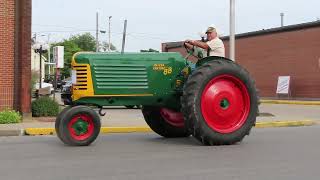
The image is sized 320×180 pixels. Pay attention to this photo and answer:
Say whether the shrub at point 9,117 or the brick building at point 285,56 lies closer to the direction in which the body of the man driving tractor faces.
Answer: the shrub

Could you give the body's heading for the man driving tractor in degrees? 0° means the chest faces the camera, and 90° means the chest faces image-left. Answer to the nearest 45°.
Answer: approximately 90°

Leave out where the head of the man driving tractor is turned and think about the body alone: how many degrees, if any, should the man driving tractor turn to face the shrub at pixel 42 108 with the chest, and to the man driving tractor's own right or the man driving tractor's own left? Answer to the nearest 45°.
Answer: approximately 45° to the man driving tractor's own right

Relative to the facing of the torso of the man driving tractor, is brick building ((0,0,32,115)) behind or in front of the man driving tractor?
in front

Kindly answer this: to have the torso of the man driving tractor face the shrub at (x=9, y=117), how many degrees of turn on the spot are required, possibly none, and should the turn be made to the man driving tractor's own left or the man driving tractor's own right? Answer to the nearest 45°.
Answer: approximately 45° to the man driving tractor's own right

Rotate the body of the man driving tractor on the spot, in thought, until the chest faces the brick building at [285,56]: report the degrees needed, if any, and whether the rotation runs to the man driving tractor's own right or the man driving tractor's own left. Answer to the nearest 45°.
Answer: approximately 90° to the man driving tractor's own right
